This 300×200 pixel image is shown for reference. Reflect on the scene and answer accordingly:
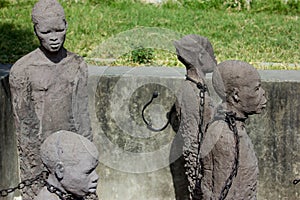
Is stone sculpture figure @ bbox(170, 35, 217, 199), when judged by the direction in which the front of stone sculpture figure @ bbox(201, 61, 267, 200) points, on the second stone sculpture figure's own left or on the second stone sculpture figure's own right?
on the second stone sculpture figure's own left

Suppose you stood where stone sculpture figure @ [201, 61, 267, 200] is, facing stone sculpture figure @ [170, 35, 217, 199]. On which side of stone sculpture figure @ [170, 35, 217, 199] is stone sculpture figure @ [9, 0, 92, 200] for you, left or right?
left

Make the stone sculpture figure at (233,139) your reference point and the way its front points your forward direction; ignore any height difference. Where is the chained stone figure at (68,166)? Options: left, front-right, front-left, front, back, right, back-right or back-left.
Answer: back-right

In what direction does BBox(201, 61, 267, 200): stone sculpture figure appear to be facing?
to the viewer's right
